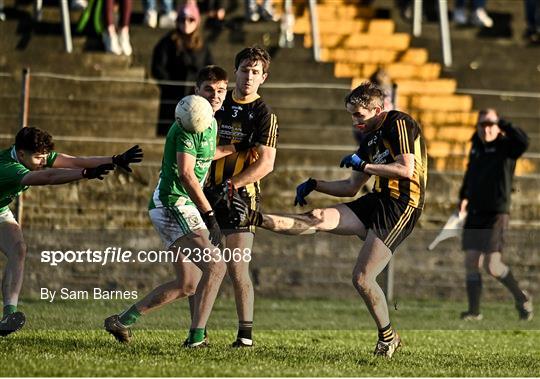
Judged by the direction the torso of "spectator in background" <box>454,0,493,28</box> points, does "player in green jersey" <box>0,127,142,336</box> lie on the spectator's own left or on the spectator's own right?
on the spectator's own right

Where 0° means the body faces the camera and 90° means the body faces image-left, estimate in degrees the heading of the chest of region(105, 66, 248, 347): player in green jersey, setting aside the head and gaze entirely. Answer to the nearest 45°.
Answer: approximately 315°

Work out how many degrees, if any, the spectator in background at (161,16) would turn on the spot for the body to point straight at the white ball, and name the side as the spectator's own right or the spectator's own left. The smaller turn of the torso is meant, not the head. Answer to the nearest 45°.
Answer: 0° — they already face it

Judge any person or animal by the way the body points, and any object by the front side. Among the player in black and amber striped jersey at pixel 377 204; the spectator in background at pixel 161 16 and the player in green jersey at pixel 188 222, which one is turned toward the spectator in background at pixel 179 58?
the spectator in background at pixel 161 16

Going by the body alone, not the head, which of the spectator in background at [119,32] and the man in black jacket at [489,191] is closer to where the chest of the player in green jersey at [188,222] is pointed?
the man in black jacket

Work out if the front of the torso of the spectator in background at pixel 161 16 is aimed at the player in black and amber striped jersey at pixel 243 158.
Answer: yes

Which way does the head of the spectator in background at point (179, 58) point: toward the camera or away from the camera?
toward the camera

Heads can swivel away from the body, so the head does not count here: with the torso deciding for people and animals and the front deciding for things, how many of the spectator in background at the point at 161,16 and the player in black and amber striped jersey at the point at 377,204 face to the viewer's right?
0

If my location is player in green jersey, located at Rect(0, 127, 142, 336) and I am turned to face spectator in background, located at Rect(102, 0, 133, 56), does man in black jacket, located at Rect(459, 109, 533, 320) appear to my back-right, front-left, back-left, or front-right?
front-right

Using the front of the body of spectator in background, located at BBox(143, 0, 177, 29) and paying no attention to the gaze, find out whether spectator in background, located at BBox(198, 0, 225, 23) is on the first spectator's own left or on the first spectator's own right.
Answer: on the first spectator's own left

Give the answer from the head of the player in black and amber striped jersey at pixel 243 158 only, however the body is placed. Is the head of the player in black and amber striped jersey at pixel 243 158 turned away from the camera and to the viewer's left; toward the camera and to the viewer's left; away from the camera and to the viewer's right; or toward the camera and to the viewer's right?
toward the camera and to the viewer's left

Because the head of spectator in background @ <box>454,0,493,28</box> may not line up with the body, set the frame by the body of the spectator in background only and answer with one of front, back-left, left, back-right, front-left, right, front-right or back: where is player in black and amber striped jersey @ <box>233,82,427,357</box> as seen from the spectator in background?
front-right

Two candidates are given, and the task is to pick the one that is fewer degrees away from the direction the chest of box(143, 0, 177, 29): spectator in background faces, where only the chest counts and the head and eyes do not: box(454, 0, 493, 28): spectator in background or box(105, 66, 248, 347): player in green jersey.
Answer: the player in green jersey

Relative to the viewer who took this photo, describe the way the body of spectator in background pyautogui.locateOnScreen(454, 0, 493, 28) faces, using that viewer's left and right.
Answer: facing the viewer and to the right of the viewer
